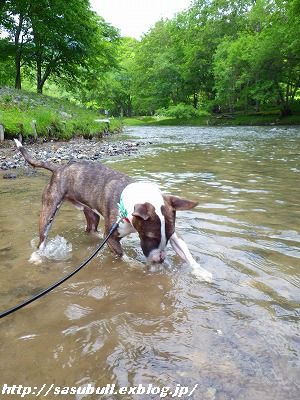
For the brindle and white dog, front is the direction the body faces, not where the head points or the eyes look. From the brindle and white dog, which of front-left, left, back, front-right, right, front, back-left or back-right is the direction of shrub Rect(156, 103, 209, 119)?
back-left

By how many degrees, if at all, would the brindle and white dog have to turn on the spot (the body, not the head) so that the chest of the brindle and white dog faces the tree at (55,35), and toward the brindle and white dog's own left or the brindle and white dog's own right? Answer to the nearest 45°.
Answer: approximately 135° to the brindle and white dog's own left

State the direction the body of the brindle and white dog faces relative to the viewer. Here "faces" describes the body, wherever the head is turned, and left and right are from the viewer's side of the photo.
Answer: facing the viewer and to the right of the viewer
